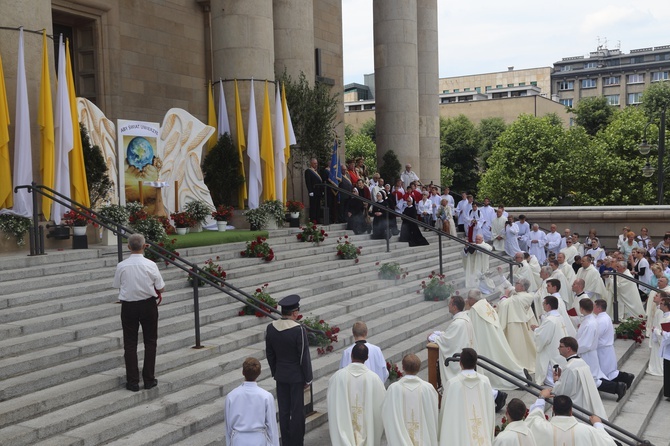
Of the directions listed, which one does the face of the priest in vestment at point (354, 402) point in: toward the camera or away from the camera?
away from the camera

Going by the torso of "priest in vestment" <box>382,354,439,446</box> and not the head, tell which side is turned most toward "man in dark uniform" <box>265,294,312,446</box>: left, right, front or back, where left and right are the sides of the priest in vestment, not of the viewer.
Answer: left

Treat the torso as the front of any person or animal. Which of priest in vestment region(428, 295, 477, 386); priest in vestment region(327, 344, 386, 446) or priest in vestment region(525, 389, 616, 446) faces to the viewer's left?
priest in vestment region(428, 295, 477, 386)

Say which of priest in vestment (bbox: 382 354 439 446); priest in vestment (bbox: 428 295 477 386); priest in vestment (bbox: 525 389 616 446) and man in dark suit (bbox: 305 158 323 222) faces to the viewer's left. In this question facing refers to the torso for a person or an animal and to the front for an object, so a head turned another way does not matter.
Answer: priest in vestment (bbox: 428 295 477 386)

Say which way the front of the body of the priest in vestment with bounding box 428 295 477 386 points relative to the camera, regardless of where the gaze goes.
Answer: to the viewer's left

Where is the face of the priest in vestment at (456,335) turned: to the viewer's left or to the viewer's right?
to the viewer's left

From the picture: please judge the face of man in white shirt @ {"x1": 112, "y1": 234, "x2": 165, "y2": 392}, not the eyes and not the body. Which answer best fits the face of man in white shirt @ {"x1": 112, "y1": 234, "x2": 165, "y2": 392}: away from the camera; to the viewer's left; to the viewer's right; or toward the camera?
away from the camera

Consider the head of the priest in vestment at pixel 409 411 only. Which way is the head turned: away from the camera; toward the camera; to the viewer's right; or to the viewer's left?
away from the camera

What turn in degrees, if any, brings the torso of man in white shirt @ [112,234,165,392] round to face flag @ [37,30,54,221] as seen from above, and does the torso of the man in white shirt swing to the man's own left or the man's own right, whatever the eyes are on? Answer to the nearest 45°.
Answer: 0° — they already face it

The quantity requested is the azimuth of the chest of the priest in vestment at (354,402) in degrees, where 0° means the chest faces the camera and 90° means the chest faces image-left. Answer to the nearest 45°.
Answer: approximately 180°

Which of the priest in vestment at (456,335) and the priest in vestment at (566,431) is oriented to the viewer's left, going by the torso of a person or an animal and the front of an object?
the priest in vestment at (456,335)

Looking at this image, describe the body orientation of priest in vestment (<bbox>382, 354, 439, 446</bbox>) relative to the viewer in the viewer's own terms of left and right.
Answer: facing away from the viewer

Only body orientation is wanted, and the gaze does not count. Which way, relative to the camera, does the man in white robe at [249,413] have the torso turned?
away from the camera

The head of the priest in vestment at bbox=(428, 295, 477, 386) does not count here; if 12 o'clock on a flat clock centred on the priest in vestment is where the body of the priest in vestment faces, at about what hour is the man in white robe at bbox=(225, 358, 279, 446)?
The man in white robe is roughly at 10 o'clock from the priest in vestment.
